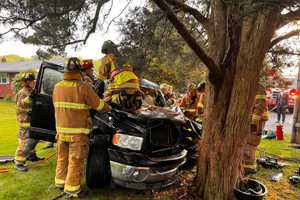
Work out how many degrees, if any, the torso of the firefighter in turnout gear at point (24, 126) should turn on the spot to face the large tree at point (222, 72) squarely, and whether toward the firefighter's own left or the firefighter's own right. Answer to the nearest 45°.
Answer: approximately 45° to the firefighter's own right

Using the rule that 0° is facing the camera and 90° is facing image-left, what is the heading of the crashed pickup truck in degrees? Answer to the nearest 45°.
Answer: approximately 315°

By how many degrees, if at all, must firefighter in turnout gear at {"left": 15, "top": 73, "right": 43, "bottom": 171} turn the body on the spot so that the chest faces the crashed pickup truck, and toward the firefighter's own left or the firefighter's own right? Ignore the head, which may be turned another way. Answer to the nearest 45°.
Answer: approximately 45° to the firefighter's own right

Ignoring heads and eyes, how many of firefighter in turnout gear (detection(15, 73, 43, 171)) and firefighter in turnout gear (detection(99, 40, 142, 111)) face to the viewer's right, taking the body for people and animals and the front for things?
1

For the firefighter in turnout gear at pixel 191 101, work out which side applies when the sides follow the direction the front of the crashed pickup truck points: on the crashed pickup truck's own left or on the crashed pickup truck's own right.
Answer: on the crashed pickup truck's own left

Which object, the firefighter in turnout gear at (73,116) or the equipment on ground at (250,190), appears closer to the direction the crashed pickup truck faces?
the equipment on ground

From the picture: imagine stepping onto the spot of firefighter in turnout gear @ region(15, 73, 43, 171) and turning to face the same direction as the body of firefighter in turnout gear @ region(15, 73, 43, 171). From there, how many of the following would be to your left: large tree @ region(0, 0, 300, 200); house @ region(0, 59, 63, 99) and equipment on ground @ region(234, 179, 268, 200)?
1

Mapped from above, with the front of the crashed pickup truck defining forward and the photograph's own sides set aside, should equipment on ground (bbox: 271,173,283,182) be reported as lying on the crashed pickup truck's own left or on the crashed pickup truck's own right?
on the crashed pickup truck's own left

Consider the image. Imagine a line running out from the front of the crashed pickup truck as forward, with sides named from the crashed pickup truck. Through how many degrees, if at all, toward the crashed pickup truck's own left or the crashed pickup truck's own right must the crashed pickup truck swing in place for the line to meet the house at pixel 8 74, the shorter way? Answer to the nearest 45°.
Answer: approximately 180°

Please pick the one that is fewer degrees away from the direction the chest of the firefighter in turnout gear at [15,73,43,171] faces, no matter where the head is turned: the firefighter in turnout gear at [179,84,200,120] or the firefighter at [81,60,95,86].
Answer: the firefighter in turnout gear

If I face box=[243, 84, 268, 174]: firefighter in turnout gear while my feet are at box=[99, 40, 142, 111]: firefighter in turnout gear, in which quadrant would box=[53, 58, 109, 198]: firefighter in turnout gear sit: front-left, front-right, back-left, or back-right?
back-right

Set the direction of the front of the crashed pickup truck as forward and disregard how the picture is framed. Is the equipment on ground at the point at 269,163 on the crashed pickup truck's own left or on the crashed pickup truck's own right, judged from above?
on the crashed pickup truck's own left

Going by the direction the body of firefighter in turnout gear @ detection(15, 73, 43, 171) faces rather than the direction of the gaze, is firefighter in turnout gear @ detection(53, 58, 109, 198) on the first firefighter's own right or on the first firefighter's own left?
on the first firefighter's own right

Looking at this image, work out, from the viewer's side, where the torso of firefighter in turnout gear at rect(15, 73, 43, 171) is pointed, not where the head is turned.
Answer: to the viewer's right
